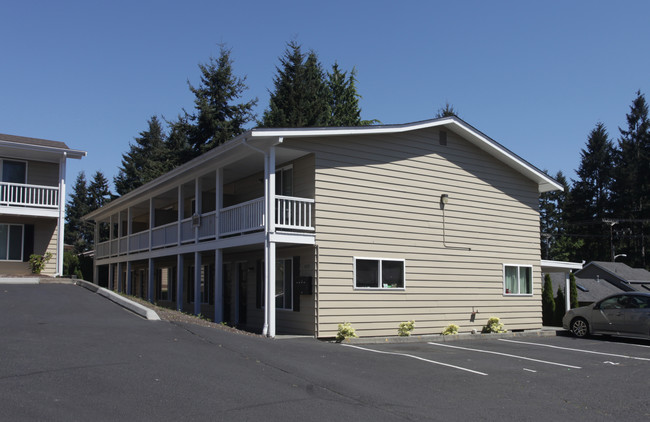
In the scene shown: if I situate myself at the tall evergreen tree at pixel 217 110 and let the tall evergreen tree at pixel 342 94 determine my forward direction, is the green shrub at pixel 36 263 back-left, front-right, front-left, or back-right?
back-right

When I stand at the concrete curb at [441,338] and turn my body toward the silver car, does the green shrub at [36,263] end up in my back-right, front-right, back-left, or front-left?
back-left

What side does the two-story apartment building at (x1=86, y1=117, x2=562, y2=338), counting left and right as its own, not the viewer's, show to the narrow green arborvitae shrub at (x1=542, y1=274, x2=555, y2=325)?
left

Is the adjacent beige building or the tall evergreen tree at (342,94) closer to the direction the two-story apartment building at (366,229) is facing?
the adjacent beige building

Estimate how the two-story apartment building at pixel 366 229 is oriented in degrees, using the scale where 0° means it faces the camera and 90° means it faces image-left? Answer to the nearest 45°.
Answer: approximately 45°

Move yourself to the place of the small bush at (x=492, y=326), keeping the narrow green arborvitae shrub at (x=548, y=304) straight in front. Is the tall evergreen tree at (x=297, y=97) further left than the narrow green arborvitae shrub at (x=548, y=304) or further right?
left
